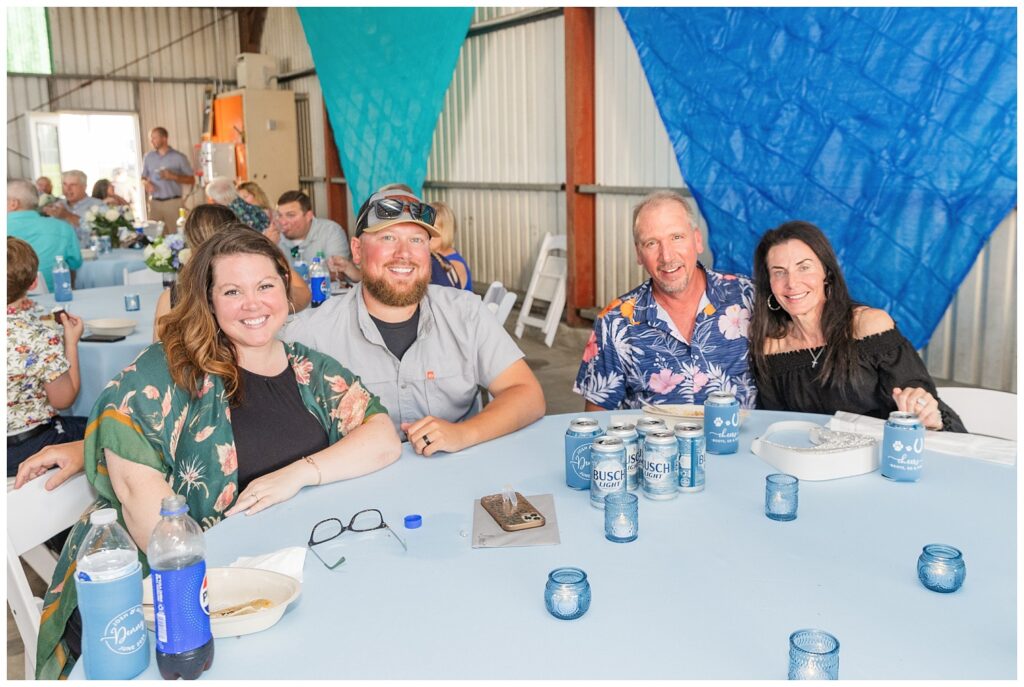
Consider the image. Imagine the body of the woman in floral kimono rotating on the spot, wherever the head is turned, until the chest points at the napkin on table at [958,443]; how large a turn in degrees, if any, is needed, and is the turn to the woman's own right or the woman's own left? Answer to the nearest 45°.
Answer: approximately 45° to the woman's own left

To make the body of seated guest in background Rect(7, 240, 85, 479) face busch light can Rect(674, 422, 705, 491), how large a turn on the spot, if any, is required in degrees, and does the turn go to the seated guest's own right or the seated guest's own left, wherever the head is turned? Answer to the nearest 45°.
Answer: approximately 90° to the seated guest's own right

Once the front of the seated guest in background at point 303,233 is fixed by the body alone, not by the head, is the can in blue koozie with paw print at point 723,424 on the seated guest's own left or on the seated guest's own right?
on the seated guest's own left

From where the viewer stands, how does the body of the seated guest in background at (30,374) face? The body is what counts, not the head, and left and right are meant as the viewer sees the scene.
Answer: facing away from the viewer and to the right of the viewer

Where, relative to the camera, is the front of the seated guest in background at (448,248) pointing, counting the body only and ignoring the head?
to the viewer's left

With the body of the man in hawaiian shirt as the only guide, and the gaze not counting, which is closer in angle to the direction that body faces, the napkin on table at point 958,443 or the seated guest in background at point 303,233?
the napkin on table

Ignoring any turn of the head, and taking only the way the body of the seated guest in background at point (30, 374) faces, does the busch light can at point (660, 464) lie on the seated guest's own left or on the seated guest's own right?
on the seated guest's own right

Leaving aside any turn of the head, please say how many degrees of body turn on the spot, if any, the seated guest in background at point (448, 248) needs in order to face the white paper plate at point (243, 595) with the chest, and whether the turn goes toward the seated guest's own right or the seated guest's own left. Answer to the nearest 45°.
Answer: approximately 90° to the seated guest's own left
